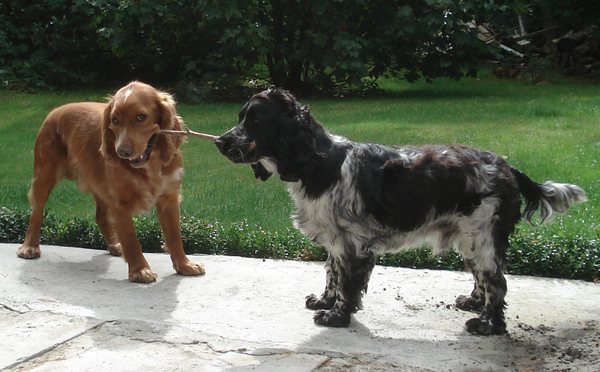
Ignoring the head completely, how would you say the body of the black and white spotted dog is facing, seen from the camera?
to the viewer's left
